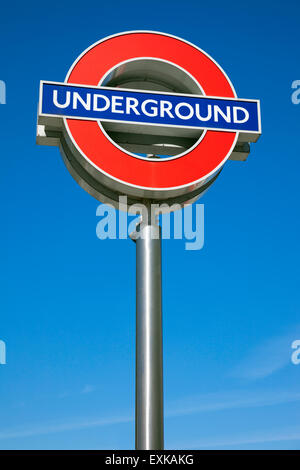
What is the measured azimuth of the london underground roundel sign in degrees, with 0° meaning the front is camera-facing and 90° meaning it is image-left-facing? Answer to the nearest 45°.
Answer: approximately 0°
